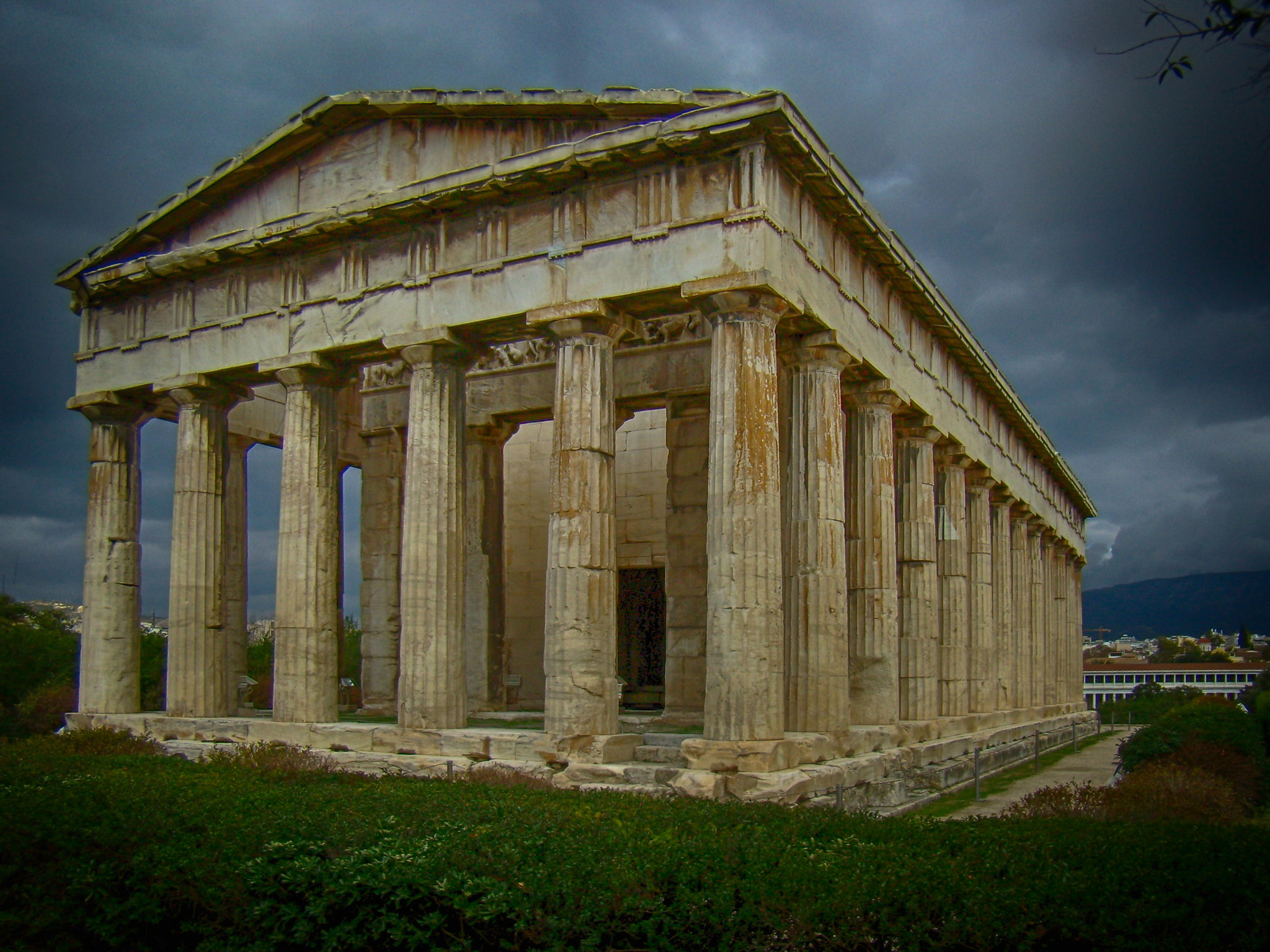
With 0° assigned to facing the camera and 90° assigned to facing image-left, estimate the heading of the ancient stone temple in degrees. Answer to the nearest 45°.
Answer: approximately 45°

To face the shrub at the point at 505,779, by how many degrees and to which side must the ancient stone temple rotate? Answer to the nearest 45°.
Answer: approximately 45° to its left

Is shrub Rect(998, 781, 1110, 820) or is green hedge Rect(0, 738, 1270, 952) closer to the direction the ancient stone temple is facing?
the green hedge

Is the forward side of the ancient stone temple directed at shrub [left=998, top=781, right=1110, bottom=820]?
no

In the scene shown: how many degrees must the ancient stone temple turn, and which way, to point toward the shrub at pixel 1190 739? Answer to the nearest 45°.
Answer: approximately 135° to its left

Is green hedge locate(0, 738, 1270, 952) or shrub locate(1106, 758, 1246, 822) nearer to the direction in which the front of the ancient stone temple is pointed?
the green hedge

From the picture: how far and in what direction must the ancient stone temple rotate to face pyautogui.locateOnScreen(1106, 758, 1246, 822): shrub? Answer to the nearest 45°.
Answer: approximately 90° to its left

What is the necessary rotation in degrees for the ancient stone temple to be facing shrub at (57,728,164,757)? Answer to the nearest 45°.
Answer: approximately 45° to its right
